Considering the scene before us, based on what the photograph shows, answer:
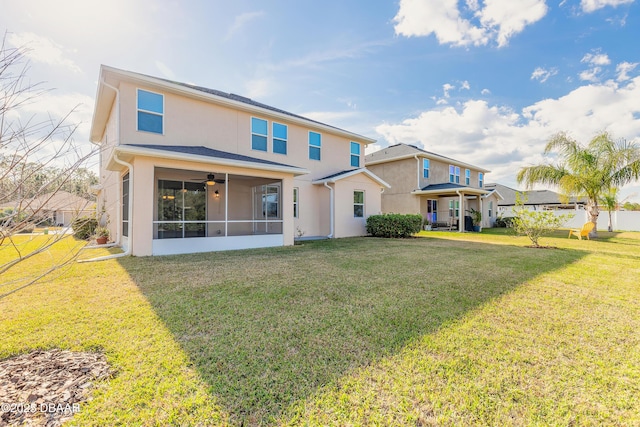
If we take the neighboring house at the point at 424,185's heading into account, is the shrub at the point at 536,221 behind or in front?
behind

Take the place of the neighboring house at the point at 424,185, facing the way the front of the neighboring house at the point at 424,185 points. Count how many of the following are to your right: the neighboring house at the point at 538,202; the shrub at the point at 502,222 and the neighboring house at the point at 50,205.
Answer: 2

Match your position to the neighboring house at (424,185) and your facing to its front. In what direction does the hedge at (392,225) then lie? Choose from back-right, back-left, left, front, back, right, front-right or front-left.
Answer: back-left

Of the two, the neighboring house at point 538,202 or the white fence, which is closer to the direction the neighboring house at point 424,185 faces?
the neighboring house

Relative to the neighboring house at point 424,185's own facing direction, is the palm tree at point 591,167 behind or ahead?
behind

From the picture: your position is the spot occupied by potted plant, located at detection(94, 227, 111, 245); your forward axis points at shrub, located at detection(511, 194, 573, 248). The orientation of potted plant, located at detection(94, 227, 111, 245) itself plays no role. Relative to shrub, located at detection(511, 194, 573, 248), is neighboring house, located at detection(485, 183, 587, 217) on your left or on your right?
left
